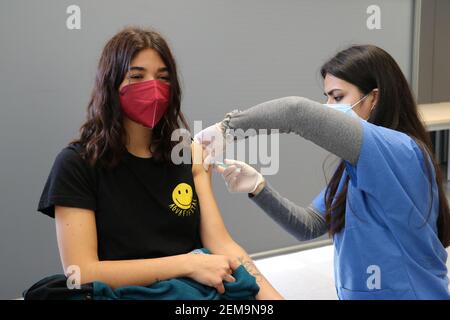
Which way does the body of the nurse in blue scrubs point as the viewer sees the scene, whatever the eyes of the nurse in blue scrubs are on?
to the viewer's left
